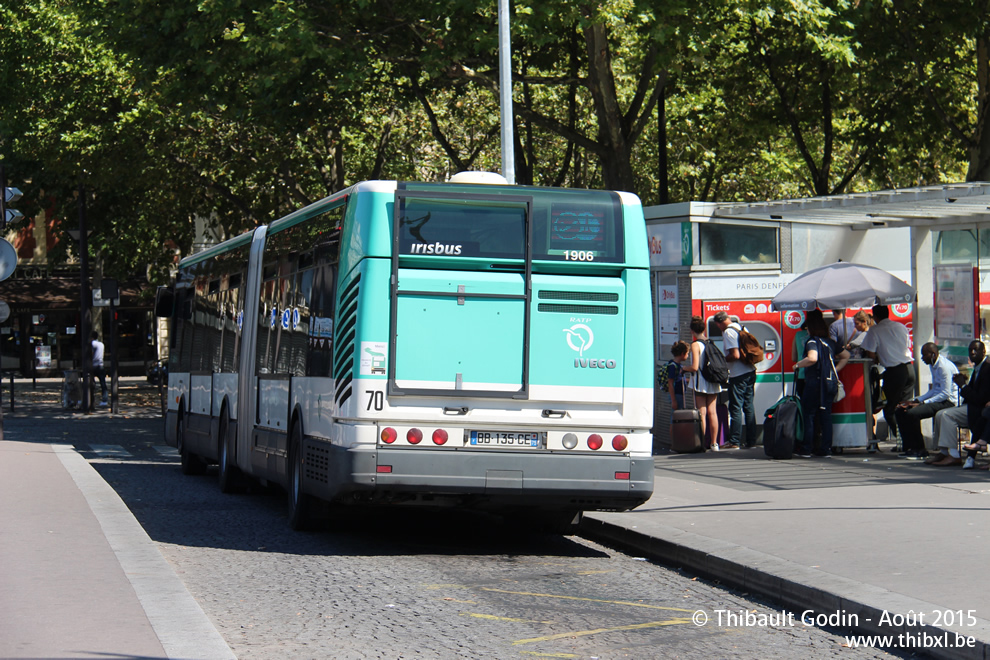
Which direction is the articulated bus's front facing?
away from the camera

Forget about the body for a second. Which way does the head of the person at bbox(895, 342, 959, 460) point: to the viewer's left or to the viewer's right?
to the viewer's left

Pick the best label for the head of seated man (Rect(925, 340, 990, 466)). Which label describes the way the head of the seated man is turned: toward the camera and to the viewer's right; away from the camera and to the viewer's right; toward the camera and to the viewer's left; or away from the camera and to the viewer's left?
toward the camera and to the viewer's left

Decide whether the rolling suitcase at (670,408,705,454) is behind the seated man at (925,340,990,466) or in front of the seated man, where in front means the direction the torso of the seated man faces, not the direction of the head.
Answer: in front

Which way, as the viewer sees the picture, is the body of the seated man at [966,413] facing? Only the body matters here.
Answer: to the viewer's left
